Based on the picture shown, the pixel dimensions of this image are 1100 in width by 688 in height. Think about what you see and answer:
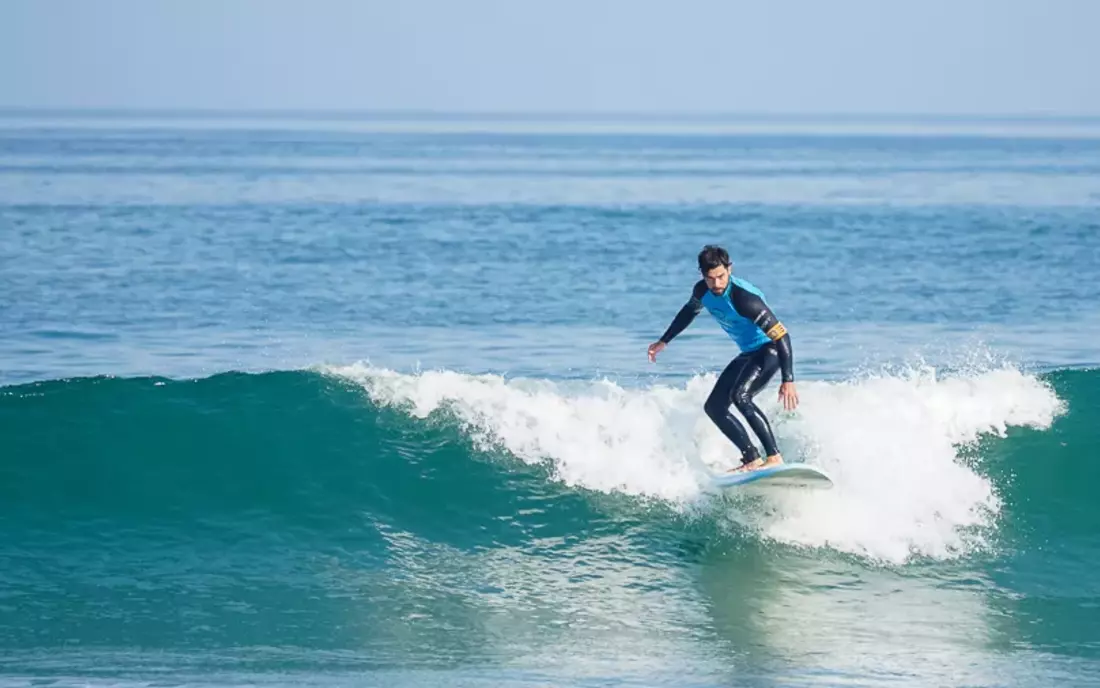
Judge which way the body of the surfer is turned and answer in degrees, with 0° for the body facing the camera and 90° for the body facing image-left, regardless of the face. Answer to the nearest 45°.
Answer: approximately 45°

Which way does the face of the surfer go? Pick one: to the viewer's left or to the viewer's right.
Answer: to the viewer's left
